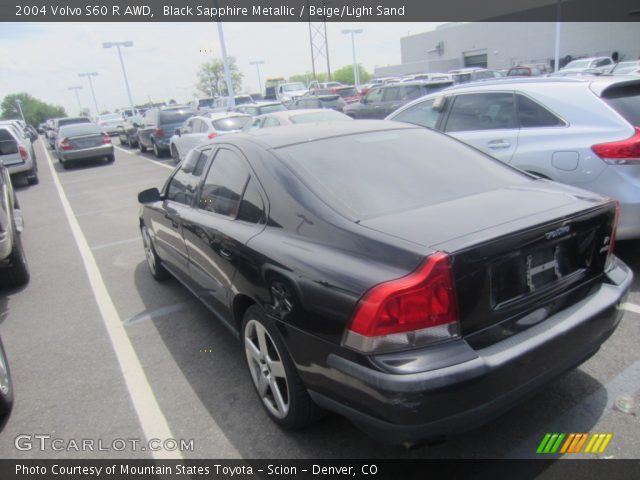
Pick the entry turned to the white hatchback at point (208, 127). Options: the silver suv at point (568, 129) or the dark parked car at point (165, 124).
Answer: the silver suv

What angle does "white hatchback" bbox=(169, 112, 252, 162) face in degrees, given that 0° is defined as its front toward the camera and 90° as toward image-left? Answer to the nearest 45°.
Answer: approximately 135°

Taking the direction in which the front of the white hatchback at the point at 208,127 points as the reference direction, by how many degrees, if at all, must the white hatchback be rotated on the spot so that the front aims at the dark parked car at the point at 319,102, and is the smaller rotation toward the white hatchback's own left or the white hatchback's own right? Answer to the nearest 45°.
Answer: approximately 90° to the white hatchback's own right

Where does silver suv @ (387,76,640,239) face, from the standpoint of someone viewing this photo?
facing away from the viewer and to the left of the viewer

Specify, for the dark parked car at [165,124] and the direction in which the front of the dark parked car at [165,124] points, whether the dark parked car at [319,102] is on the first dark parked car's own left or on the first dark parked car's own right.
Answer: on the first dark parked car's own right

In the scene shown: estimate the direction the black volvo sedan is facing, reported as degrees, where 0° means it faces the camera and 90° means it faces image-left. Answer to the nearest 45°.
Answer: approximately 135°

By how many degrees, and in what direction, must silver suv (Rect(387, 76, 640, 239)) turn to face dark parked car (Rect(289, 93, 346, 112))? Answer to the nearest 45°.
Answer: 0° — it already faces it

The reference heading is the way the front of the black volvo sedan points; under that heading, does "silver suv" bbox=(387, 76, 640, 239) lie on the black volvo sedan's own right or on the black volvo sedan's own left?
on the black volvo sedan's own right
